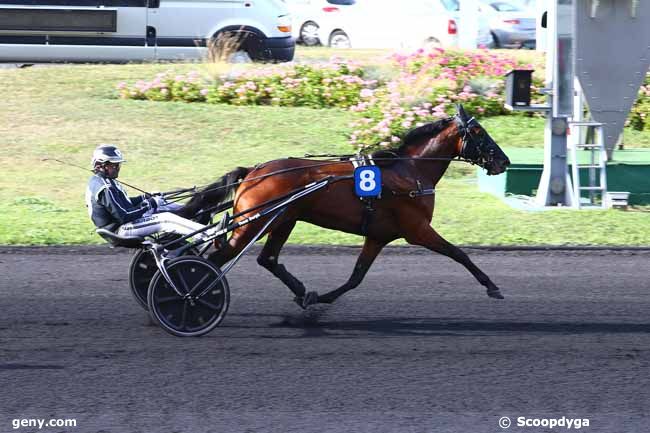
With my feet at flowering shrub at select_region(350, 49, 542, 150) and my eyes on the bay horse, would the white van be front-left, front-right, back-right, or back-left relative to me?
back-right

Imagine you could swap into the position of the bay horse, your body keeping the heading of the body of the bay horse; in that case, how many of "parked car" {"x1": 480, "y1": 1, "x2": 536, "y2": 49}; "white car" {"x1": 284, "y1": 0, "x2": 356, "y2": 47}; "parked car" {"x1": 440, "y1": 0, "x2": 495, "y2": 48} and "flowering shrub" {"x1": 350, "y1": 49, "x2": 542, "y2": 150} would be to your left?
4

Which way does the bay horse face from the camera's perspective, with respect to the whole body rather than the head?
to the viewer's right

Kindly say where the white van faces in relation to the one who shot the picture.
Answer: facing to the right of the viewer

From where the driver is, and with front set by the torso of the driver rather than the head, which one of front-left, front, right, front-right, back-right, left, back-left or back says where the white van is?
left

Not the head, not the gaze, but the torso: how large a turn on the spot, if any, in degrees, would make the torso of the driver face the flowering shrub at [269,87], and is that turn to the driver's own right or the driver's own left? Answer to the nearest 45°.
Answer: approximately 90° to the driver's own left

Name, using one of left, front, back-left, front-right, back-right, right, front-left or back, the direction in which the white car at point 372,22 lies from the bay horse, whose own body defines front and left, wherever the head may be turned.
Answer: left

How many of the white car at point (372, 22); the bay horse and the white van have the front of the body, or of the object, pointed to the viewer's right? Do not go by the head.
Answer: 2

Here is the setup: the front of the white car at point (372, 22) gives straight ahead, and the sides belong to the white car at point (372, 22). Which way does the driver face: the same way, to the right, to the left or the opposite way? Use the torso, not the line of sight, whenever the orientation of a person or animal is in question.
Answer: the opposite way

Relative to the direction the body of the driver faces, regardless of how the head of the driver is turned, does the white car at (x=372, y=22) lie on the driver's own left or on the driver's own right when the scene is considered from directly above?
on the driver's own left

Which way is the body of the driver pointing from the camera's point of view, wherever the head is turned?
to the viewer's right

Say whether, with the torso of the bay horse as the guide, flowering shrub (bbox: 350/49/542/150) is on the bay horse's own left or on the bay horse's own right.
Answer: on the bay horse's own left

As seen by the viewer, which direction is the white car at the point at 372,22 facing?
to the viewer's left
